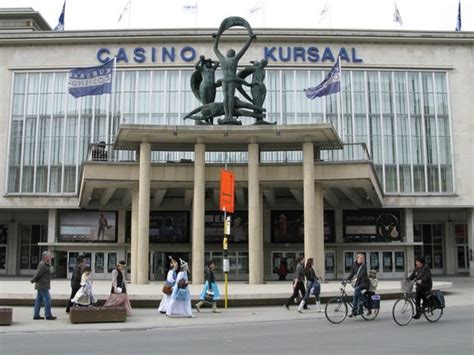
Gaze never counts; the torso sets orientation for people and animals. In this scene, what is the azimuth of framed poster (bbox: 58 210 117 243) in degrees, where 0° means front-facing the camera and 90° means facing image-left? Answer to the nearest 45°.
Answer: approximately 0°

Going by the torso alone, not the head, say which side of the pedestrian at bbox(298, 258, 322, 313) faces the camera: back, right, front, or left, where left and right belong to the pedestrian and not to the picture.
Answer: right

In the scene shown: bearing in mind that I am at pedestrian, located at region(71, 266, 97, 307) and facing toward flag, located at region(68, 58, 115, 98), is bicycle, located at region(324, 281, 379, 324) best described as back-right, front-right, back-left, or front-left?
back-right

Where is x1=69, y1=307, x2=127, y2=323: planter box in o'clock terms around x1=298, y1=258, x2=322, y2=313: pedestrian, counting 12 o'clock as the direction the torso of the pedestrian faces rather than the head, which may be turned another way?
The planter box is roughly at 5 o'clock from the pedestrian.
